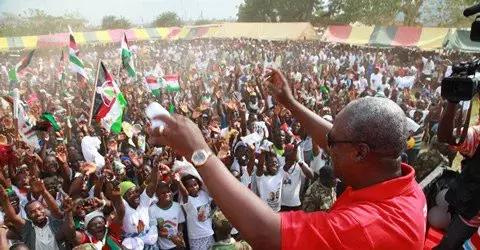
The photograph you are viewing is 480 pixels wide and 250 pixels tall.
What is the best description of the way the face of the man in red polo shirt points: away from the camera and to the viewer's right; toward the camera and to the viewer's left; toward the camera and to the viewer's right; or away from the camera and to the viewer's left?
away from the camera and to the viewer's left

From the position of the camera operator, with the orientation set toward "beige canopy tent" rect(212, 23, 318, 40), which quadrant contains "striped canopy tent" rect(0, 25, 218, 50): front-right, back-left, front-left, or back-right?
front-left

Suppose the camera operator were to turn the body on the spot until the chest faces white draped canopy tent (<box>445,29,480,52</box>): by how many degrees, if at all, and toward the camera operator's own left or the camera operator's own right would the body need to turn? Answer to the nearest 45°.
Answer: approximately 90° to the camera operator's own right

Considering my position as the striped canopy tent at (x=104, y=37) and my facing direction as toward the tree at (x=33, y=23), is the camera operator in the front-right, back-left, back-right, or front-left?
back-left

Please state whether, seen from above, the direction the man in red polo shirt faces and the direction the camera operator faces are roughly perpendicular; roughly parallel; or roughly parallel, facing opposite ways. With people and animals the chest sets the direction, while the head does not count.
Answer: roughly parallel

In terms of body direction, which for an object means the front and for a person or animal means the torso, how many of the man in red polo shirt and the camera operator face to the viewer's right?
0

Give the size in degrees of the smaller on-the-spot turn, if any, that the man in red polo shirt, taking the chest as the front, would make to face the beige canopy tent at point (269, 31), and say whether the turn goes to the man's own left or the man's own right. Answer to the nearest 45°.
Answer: approximately 45° to the man's own right

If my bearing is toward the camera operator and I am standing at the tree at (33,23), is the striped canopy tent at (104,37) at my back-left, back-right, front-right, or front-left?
front-left

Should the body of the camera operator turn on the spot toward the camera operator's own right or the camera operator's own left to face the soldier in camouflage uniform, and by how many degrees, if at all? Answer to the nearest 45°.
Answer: approximately 45° to the camera operator's own right

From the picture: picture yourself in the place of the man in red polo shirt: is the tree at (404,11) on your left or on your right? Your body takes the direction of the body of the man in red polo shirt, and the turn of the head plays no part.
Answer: on your right

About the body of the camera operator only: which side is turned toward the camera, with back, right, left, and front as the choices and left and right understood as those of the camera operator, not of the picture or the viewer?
left

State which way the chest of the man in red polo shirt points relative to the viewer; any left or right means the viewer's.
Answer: facing away from the viewer and to the left of the viewer
